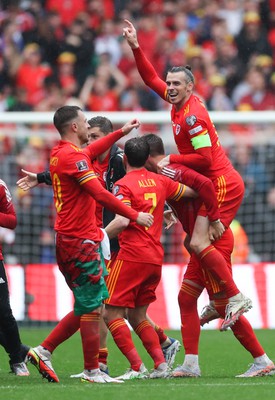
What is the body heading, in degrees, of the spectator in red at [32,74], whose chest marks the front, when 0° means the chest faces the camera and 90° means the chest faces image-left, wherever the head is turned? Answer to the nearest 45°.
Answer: approximately 0°
